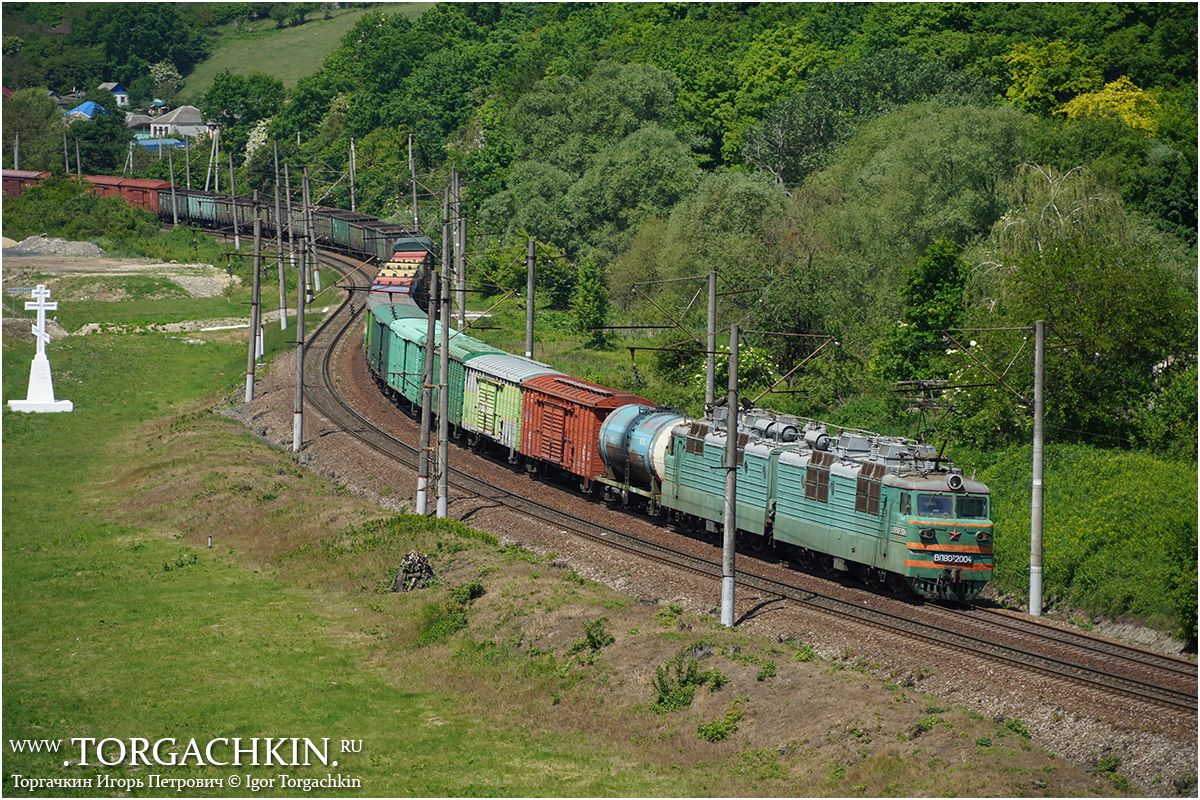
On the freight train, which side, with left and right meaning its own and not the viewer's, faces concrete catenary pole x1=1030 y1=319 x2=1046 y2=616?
front

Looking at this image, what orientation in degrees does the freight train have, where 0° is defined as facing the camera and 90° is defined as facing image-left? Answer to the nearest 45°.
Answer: approximately 315°
